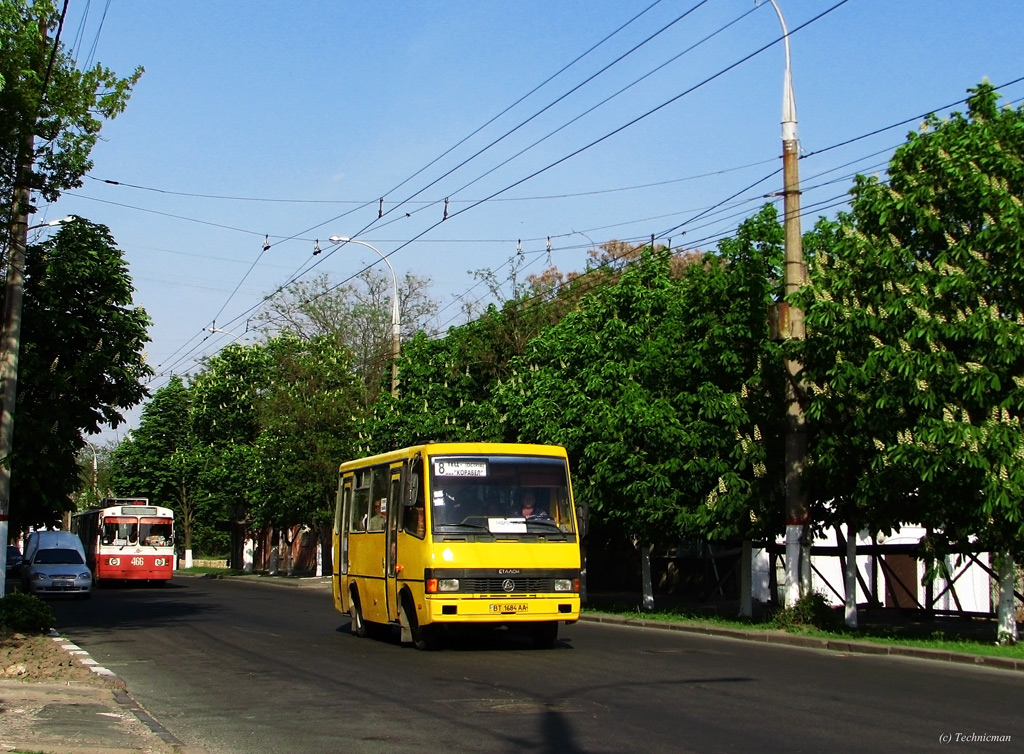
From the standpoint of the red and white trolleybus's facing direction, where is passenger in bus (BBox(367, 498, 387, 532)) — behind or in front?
in front

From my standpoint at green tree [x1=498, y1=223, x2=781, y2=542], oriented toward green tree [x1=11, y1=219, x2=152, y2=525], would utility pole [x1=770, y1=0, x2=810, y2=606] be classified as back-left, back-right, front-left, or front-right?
back-left

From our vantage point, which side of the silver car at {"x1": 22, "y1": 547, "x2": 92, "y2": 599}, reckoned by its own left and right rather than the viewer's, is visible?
front

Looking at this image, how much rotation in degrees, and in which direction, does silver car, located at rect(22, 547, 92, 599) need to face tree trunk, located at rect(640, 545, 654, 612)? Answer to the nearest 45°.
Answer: approximately 45° to its left

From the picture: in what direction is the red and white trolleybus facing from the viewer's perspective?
toward the camera

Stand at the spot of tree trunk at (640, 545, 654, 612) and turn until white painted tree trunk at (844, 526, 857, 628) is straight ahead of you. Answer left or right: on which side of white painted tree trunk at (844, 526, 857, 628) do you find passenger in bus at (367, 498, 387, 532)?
right

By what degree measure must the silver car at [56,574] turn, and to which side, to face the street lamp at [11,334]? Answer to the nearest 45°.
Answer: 0° — it already faces it

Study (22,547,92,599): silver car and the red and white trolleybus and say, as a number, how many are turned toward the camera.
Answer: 2

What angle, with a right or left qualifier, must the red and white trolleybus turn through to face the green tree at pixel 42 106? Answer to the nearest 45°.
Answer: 0° — it already faces it

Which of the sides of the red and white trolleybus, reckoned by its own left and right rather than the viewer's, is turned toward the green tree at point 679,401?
front

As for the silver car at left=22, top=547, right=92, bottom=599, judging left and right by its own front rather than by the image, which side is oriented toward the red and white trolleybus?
back

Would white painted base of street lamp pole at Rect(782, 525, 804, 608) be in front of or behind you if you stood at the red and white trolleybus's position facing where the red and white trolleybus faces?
in front

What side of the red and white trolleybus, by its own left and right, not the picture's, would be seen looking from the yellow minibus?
front

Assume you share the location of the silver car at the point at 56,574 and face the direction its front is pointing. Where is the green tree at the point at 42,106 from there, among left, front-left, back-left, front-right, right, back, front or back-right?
front
